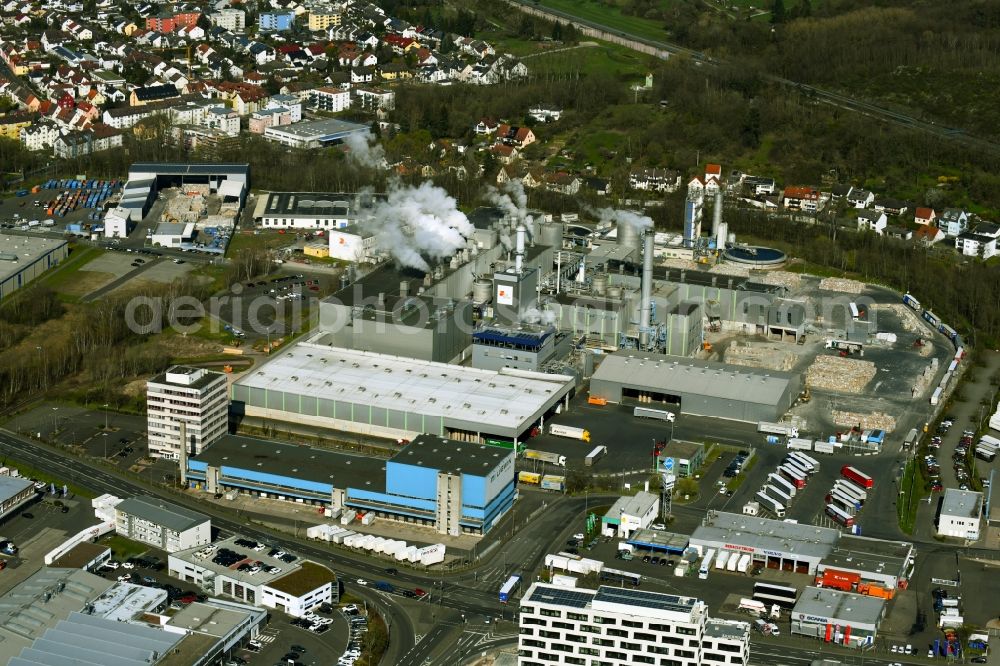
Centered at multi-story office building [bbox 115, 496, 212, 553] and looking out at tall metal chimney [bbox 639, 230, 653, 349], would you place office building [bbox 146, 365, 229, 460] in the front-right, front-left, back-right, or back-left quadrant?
front-left

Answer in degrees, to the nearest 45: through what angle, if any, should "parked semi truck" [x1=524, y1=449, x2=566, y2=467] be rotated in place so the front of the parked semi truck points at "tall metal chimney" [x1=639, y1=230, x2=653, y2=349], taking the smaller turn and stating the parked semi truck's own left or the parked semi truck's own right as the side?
approximately 90° to the parked semi truck's own left

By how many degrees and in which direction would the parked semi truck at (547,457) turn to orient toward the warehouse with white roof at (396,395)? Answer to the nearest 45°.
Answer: approximately 135° to its left

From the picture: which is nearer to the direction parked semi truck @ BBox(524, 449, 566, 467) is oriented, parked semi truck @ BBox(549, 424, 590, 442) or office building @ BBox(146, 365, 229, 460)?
the parked semi truck

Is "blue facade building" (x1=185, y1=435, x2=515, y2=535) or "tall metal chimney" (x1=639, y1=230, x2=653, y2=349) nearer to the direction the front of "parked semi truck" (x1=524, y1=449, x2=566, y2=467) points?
the tall metal chimney

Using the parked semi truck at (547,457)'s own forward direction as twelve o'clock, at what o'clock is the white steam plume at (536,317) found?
The white steam plume is roughly at 9 o'clock from the parked semi truck.

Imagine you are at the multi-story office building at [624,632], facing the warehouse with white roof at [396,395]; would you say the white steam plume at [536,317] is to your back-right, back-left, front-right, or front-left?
front-right

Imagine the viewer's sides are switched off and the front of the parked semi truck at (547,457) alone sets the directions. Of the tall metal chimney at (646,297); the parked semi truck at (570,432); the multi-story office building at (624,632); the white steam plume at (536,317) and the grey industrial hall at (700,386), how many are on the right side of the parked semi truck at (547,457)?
1

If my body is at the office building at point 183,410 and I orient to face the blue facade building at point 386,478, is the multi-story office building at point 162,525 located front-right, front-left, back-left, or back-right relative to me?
front-right

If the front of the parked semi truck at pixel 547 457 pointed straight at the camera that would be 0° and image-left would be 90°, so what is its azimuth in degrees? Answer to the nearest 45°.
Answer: approximately 270°

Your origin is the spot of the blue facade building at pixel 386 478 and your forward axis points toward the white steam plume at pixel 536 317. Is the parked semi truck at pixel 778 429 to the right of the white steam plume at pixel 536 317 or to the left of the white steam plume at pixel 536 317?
right

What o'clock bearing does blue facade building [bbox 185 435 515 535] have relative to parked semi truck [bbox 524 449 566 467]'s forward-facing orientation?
The blue facade building is roughly at 5 o'clock from the parked semi truck.

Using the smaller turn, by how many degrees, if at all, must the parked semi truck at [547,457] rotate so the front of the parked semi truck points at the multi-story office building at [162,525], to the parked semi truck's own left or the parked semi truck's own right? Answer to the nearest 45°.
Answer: approximately 135° to the parked semi truck's own right

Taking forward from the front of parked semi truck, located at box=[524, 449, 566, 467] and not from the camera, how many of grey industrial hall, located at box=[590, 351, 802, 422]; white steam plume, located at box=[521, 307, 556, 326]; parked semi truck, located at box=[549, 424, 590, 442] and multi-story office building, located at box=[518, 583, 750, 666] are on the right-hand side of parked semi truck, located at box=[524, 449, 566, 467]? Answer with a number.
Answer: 1
